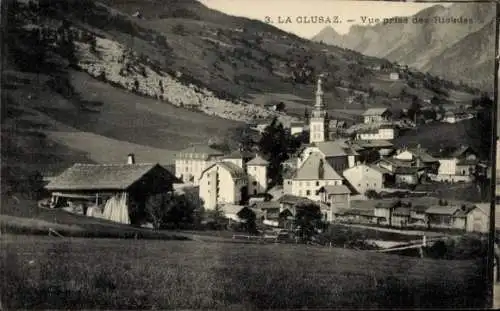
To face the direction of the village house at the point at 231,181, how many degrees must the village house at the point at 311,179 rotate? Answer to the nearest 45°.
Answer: approximately 90° to its right

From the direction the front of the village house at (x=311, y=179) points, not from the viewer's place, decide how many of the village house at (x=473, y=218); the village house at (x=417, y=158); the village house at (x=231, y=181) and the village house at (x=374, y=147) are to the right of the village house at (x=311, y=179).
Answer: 1

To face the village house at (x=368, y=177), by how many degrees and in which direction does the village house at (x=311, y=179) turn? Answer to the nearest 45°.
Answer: approximately 90° to its left

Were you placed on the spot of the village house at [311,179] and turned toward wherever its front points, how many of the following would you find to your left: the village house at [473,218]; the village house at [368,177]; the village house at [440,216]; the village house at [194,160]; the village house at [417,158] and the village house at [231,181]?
4

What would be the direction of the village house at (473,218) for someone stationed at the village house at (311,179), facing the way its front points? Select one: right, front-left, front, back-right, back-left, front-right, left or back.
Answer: left

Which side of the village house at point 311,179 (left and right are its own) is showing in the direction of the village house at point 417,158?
left

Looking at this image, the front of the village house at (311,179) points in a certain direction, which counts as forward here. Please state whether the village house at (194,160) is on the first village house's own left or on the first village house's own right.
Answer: on the first village house's own right

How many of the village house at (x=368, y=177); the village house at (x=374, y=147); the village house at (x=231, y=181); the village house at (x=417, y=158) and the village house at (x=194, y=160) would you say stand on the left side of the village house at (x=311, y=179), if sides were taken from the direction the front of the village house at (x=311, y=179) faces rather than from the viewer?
3

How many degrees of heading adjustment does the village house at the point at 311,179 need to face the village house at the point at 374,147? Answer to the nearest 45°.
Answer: approximately 90° to its left

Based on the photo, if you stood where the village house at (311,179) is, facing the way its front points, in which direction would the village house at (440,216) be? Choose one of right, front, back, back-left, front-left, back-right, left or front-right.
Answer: left

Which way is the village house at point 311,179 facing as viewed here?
toward the camera
